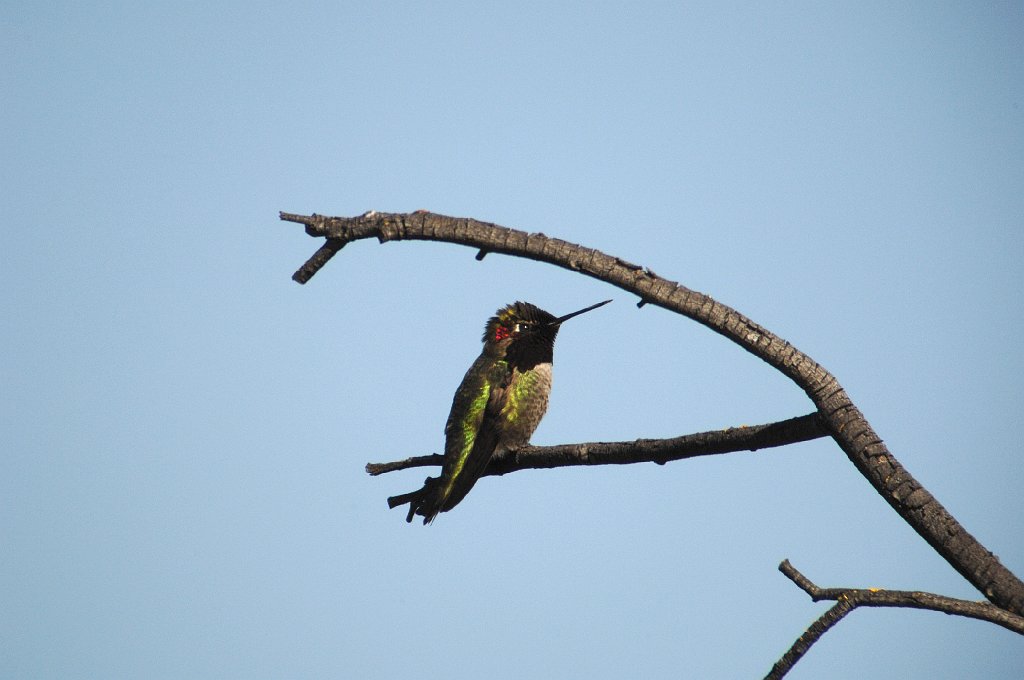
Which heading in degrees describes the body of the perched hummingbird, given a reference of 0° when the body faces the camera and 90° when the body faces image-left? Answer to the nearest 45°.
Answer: approximately 270°
